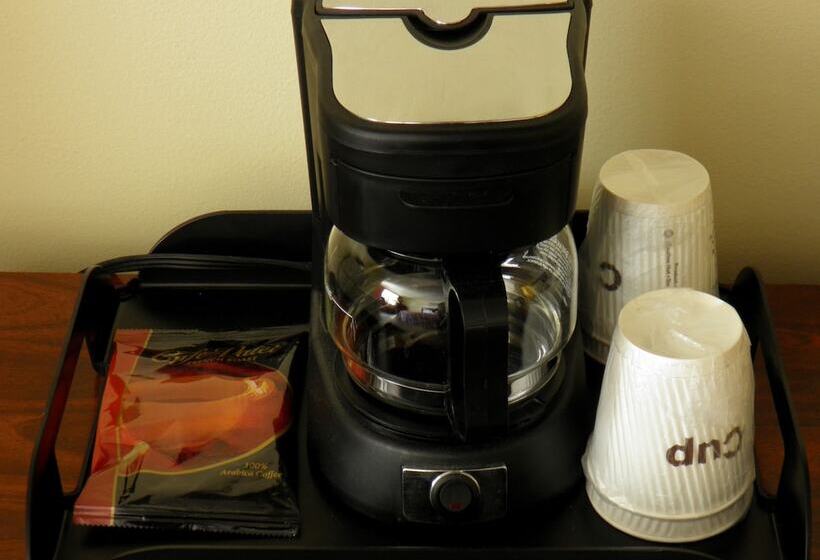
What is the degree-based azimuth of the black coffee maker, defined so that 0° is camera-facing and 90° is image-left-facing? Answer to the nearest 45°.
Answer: approximately 0°
